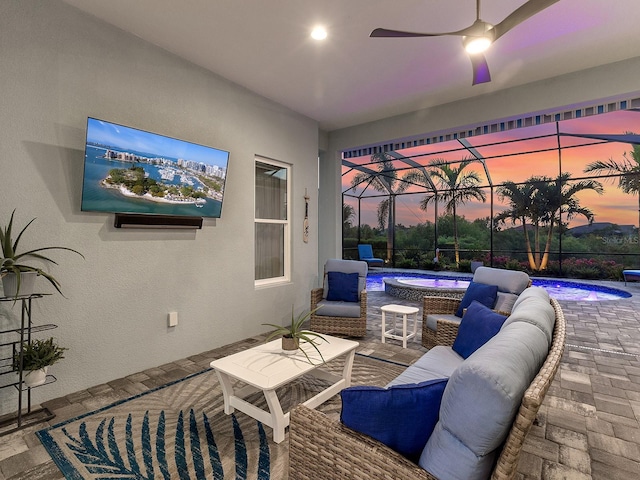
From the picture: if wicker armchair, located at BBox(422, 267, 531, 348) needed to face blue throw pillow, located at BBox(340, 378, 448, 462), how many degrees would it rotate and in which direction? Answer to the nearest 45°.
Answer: approximately 45° to its left

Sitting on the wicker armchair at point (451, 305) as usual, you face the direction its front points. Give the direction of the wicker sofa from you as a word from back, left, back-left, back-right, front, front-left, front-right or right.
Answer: front-left

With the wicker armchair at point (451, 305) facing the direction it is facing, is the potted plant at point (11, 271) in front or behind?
in front

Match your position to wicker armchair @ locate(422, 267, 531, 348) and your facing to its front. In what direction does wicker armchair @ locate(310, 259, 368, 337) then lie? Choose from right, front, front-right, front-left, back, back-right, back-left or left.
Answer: front-right

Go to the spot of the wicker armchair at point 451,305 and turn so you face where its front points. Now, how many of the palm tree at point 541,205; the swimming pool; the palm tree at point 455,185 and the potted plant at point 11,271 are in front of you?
1

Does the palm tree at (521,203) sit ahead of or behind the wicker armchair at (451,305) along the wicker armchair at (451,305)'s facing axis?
behind

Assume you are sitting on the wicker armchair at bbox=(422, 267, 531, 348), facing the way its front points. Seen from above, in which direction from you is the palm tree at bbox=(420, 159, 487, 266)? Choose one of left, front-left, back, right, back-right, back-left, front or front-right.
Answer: back-right

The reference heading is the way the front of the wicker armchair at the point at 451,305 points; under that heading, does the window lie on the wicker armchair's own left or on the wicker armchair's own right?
on the wicker armchair's own right

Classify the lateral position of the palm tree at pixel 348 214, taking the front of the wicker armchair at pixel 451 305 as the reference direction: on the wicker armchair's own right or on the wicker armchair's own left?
on the wicker armchair's own right

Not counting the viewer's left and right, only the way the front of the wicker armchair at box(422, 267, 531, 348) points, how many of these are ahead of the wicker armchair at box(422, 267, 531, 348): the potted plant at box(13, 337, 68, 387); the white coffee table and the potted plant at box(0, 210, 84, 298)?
3

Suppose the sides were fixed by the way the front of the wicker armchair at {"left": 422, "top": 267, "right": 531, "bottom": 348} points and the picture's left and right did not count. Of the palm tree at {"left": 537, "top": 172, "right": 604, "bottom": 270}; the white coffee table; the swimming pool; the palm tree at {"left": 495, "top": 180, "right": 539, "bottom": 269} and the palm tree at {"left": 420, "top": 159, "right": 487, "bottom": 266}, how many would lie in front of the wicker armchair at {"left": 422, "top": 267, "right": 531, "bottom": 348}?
1

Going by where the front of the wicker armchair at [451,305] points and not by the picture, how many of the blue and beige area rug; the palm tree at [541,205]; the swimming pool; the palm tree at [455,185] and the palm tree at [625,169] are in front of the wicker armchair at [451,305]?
1

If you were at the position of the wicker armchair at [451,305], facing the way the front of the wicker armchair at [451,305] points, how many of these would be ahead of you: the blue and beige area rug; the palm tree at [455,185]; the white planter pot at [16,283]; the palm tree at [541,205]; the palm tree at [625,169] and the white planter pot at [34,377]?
3

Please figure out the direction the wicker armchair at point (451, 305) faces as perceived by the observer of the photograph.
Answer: facing the viewer and to the left of the viewer
